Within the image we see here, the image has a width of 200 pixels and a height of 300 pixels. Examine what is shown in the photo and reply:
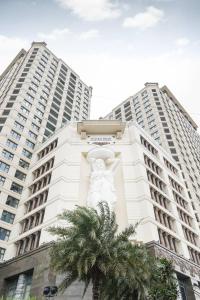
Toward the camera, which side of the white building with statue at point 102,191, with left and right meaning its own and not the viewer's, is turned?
front
